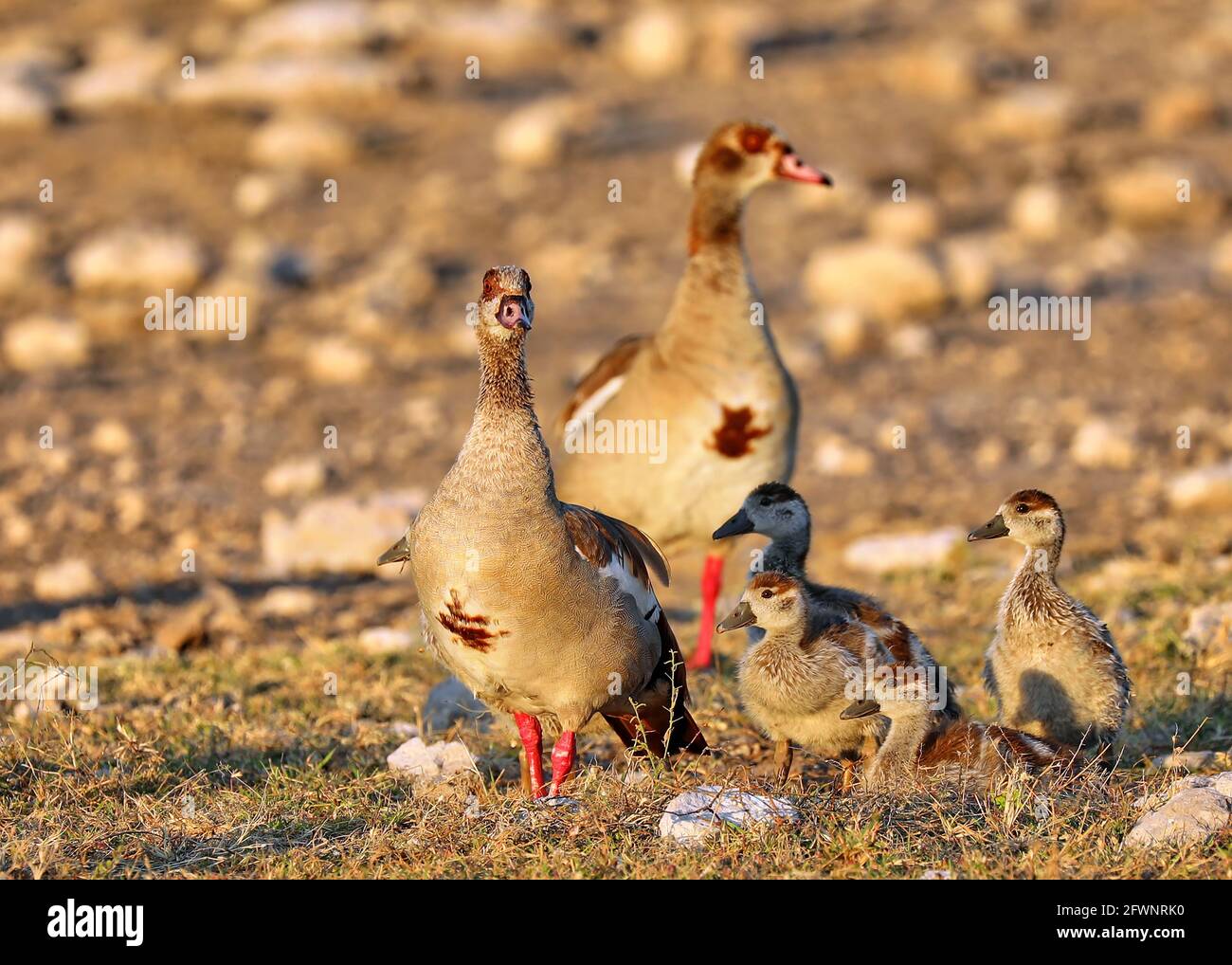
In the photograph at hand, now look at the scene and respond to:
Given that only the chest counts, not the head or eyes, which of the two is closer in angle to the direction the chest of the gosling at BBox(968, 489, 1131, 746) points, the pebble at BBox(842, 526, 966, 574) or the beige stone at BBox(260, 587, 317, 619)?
the beige stone

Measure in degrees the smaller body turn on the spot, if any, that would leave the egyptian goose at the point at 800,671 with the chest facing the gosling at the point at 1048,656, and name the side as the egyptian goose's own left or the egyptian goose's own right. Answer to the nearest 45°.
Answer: approximately 135° to the egyptian goose's own left

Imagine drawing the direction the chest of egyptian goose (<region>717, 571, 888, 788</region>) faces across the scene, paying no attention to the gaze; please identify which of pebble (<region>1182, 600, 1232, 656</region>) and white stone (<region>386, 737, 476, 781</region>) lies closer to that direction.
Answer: the white stone

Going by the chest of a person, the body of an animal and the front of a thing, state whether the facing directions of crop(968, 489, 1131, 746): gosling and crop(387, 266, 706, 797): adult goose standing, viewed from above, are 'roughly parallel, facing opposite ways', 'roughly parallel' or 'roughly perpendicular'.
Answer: roughly parallel

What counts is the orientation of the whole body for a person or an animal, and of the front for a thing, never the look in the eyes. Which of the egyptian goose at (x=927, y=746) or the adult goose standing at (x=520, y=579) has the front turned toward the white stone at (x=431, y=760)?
the egyptian goose

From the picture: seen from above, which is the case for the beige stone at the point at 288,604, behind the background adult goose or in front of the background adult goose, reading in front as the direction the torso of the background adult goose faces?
behind

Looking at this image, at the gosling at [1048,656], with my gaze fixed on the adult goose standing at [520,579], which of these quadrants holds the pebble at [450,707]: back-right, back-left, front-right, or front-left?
front-right

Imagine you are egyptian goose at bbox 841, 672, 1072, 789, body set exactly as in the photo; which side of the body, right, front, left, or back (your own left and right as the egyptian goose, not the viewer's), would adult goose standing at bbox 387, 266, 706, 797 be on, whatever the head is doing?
front

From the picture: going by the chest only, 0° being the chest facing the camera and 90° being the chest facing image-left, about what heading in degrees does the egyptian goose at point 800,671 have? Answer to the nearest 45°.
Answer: approximately 45°

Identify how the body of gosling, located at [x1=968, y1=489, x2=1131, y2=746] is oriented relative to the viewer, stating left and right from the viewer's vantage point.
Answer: facing the viewer and to the left of the viewer

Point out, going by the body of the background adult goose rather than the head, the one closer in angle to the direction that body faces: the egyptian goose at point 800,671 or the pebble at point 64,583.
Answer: the egyptian goose

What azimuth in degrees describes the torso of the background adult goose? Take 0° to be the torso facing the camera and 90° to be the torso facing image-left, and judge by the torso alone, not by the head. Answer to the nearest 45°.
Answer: approximately 315°

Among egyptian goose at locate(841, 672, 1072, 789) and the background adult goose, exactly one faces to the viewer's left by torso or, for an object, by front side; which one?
the egyptian goose

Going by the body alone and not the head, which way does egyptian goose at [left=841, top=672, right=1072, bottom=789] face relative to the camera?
to the viewer's left

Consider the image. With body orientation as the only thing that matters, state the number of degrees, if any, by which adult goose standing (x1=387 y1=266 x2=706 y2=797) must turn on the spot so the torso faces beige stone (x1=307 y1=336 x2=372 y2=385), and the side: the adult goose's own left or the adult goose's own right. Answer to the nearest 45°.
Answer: approximately 135° to the adult goose's own right
